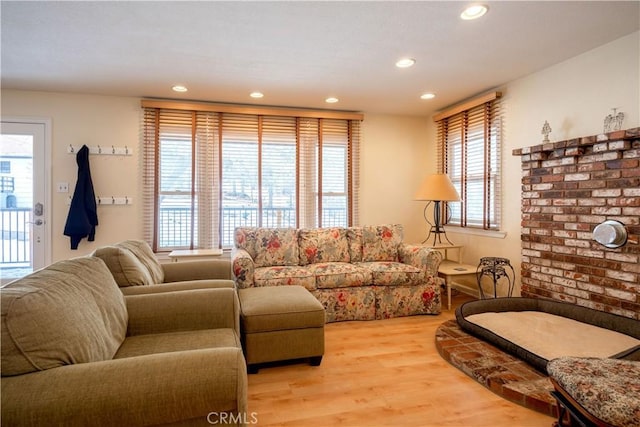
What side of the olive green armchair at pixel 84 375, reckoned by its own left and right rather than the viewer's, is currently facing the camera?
right

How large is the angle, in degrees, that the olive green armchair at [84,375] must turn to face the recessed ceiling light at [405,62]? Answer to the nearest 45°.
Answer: approximately 45° to its left

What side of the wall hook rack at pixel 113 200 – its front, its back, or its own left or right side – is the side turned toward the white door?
right

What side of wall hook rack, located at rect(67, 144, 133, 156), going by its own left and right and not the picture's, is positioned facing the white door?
right

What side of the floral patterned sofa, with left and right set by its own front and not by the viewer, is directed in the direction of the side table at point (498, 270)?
left

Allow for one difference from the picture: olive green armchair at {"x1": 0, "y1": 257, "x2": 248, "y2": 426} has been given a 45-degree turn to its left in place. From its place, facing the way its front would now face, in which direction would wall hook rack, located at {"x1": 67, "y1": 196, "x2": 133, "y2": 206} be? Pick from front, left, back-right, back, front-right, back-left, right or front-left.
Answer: front-left

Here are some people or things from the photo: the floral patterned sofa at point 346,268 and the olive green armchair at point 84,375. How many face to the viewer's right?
1
